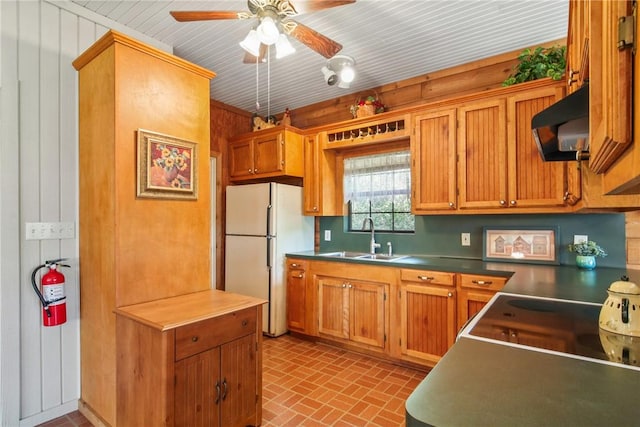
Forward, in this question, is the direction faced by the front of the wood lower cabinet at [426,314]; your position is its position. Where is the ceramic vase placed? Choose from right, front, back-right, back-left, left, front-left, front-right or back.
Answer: back-left

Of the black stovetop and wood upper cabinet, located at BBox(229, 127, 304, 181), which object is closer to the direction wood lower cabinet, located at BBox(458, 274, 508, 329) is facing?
the black stovetop

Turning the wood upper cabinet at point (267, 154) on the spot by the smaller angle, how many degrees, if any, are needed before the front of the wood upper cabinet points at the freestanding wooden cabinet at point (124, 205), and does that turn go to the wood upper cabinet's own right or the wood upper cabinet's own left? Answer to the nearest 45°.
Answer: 0° — it already faces it

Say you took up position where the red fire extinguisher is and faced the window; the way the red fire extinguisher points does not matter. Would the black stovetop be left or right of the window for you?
right

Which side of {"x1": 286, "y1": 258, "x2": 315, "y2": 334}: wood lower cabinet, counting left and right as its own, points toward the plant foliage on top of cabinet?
left

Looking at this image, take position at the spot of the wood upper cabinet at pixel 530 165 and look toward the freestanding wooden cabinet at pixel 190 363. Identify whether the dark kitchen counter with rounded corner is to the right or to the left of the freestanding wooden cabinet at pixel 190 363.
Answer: left

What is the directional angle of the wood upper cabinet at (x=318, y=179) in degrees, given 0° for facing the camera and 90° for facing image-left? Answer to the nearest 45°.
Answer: approximately 45°

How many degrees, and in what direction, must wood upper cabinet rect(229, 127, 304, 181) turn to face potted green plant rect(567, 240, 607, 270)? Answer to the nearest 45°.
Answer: approximately 90° to its left
